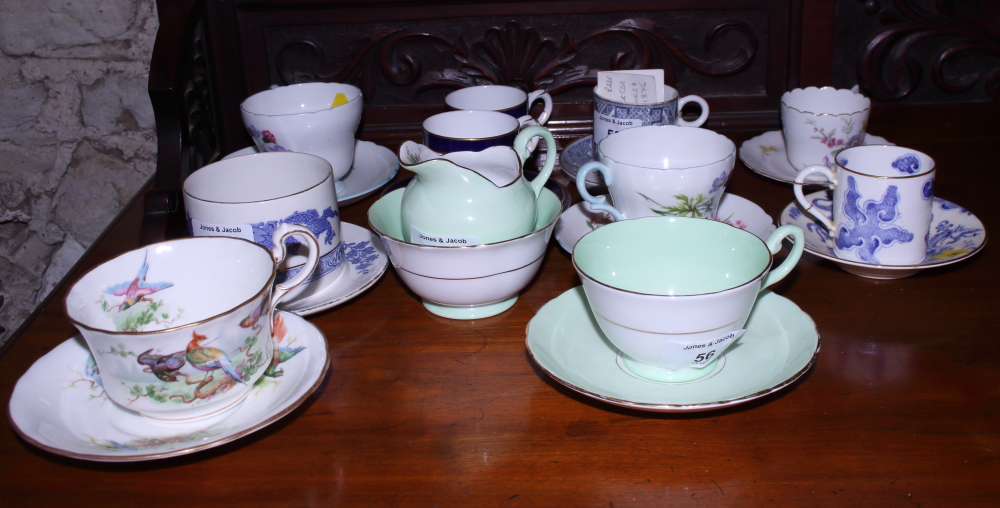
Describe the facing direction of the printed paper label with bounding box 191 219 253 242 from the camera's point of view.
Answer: facing the viewer

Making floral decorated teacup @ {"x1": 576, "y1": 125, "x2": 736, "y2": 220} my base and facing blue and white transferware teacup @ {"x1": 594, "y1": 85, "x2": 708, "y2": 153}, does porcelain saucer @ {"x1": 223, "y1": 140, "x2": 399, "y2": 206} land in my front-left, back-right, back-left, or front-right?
front-left

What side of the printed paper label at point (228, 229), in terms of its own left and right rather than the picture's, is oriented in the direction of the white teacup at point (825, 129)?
left

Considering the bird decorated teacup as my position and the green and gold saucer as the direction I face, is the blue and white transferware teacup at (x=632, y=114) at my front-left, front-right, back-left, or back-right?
front-left

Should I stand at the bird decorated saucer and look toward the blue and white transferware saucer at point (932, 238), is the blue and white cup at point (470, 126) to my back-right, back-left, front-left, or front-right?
front-left

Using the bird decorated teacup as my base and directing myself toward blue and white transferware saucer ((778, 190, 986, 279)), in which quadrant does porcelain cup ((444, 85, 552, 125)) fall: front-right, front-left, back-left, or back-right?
front-left
